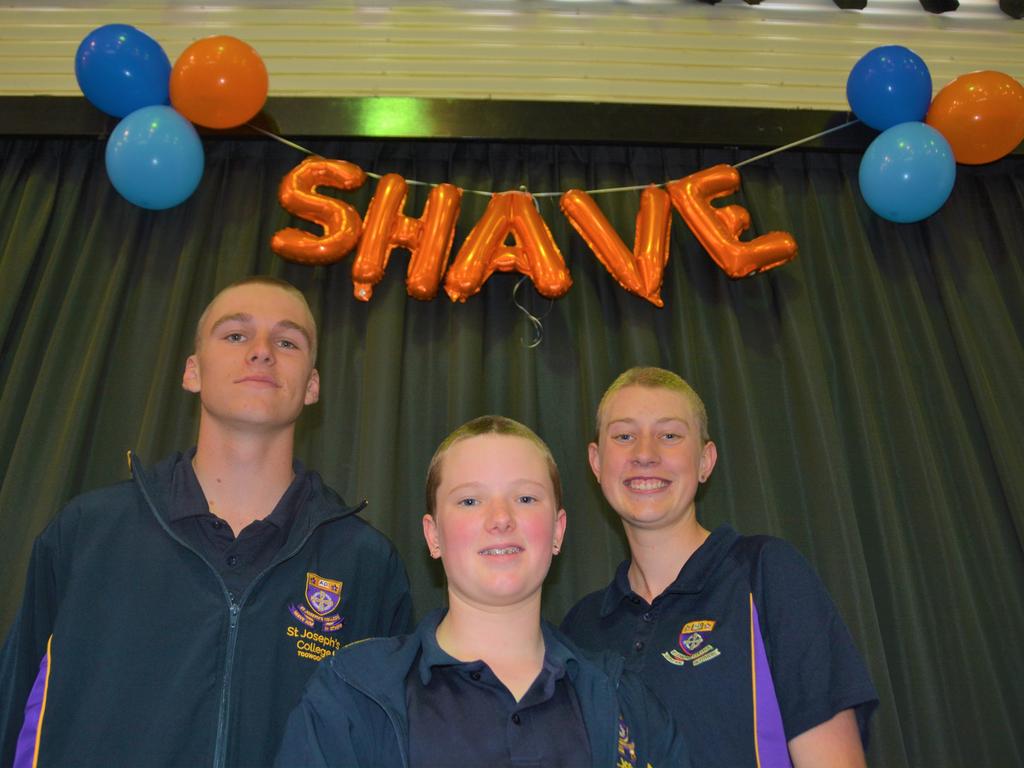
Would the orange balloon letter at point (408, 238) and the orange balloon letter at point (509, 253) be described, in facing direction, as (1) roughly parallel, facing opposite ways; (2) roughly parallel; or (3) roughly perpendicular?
roughly parallel

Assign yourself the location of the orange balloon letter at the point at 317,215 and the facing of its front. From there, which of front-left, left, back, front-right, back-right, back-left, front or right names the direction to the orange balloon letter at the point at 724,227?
left

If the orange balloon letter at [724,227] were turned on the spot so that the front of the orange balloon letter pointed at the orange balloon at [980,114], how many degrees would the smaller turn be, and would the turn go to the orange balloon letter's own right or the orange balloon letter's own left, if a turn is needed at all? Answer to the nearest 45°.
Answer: approximately 90° to the orange balloon letter's own left

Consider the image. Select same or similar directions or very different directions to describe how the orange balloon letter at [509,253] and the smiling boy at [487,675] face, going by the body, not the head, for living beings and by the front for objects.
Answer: same or similar directions

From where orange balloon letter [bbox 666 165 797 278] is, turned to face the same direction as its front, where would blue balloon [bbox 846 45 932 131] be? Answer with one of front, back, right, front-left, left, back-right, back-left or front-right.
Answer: left

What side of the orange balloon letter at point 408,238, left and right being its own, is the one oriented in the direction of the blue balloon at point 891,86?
left

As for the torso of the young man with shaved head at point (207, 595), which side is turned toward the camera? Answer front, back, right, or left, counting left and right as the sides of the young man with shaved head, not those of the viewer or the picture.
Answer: front

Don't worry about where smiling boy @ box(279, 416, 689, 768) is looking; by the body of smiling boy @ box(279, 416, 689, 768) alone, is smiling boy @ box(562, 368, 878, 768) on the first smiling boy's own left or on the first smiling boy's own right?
on the first smiling boy's own left

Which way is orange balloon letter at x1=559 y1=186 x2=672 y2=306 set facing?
toward the camera

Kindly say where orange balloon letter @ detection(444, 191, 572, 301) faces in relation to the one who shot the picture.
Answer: facing the viewer

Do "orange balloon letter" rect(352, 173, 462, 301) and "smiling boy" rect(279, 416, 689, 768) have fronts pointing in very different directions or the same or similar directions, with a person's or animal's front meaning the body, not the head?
same or similar directions
